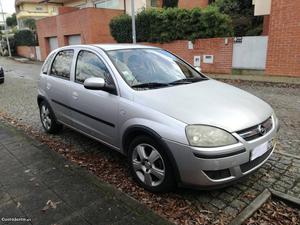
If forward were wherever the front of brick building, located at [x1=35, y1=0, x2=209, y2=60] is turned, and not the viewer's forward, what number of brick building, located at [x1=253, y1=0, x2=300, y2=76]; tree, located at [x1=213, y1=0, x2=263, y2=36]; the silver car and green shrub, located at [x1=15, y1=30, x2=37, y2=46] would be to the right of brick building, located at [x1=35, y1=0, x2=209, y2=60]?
1

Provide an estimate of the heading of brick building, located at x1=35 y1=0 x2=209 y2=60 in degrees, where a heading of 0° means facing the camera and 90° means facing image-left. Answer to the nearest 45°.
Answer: approximately 45°

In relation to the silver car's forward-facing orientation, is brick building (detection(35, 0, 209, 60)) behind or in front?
behind

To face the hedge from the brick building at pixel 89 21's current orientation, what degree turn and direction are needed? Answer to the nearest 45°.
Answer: approximately 90° to its left

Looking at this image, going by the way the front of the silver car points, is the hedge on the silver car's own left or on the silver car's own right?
on the silver car's own left

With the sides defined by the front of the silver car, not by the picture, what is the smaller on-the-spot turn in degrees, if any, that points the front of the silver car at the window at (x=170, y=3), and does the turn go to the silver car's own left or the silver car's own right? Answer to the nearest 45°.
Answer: approximately 135° to the silver car's own left

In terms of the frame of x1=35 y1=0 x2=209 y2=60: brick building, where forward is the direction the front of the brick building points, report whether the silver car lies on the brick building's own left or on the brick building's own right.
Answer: on the brick building's own left

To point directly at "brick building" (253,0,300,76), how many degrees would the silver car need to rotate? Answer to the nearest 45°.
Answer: approximately 90° to its left

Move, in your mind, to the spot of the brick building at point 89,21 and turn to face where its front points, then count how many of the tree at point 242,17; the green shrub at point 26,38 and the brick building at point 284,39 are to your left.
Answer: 2

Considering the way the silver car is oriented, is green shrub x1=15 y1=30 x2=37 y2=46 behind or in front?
behind

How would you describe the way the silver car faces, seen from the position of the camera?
facing the viewer and to the right of the viewer

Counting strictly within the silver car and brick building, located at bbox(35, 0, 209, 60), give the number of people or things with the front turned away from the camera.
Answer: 0
